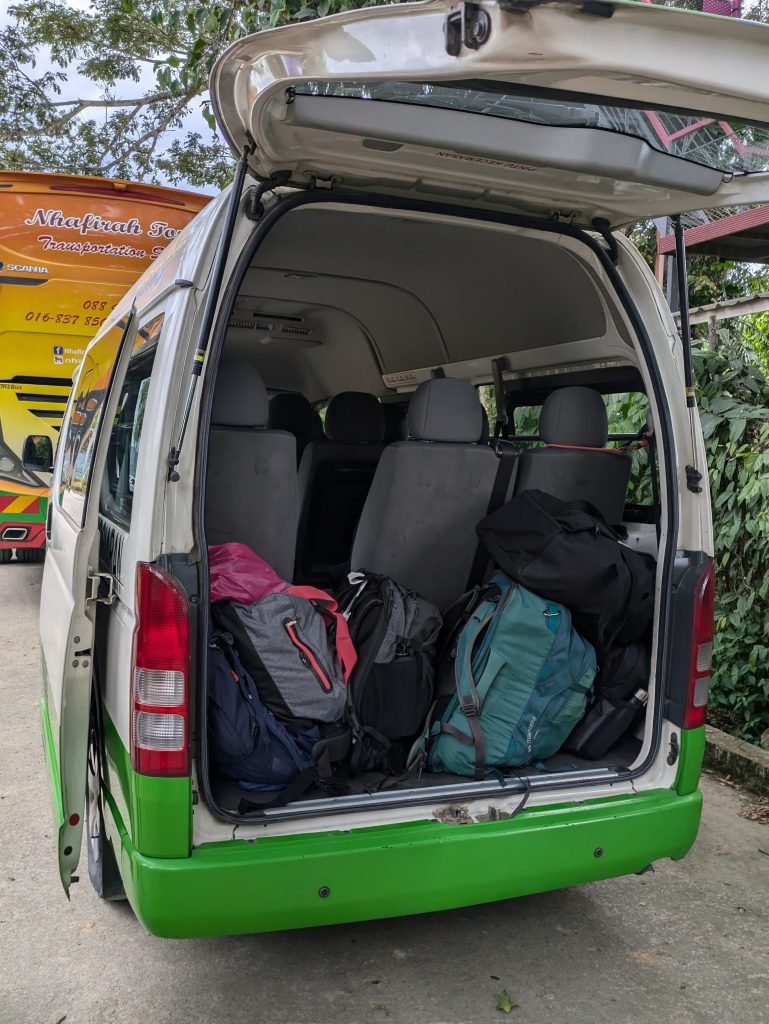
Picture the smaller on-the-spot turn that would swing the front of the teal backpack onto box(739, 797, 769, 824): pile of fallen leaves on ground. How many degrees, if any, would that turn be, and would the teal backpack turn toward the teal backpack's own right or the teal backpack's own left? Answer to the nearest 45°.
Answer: approximately 45° to the teal backpack's own left
